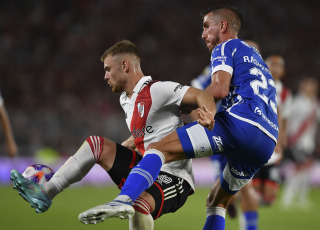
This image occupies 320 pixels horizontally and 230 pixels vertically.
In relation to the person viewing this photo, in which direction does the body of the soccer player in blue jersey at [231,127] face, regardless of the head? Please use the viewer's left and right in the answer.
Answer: facing away from the viewer and to the left of the viewer

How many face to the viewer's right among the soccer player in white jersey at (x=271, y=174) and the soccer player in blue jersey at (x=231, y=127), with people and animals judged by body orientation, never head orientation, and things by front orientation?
0

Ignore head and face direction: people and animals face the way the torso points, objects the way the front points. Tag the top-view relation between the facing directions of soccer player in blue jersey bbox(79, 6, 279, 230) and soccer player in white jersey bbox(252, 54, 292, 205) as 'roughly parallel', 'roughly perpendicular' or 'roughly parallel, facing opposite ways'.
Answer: roughly perpendicular

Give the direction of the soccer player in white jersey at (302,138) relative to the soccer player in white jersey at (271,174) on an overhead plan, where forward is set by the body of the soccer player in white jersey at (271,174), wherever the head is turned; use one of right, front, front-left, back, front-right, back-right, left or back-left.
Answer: back-right

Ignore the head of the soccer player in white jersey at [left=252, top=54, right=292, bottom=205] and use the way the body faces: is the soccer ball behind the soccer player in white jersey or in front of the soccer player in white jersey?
in front

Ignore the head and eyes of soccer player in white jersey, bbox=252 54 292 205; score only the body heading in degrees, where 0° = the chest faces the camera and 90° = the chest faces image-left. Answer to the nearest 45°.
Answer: approximately 45°

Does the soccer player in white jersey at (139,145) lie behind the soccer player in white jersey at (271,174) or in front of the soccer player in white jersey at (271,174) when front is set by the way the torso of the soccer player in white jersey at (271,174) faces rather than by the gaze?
in front

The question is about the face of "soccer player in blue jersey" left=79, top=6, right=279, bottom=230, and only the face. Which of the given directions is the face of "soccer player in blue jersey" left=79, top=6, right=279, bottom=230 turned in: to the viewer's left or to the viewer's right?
to the viewer's left

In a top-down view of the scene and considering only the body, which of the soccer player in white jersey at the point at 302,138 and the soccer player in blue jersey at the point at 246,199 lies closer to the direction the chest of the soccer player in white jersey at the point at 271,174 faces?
the soccer player in blue jersey
